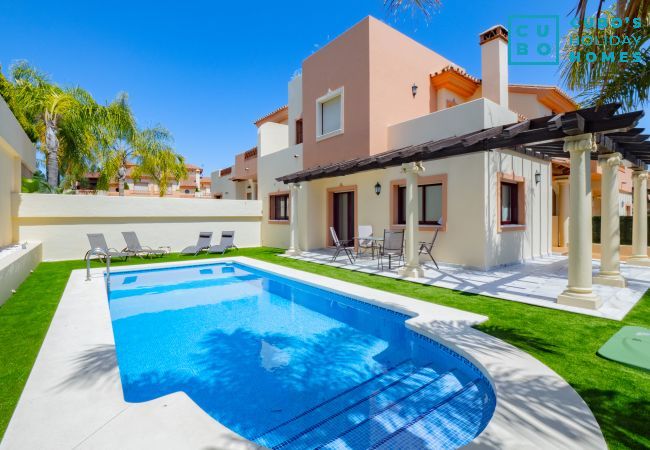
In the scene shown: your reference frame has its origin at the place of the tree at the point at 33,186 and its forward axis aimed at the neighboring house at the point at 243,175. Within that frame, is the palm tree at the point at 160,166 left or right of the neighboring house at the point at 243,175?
left

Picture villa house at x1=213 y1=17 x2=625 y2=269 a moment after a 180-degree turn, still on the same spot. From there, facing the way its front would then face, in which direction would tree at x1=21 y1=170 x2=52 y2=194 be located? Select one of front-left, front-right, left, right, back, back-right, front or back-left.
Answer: back-left

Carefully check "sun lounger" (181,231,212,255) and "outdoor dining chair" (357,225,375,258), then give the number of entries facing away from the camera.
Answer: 0

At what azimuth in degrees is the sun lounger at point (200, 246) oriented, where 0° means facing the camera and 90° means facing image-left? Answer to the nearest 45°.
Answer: approximately 45°

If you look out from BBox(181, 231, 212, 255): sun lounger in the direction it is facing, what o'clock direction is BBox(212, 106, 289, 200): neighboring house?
The neighboring house is roughly at 5 o'clock from the sun lounger.

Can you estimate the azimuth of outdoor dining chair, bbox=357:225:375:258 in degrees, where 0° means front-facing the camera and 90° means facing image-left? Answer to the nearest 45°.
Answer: approximately 0°

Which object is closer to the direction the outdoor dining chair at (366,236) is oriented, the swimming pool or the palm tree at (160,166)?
the swimming pool

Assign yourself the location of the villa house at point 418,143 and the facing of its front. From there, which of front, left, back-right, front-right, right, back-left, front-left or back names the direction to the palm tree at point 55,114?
front-right

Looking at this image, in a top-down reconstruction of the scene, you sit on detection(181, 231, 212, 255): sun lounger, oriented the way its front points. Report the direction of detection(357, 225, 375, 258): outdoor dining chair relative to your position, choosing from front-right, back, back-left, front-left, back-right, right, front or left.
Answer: left

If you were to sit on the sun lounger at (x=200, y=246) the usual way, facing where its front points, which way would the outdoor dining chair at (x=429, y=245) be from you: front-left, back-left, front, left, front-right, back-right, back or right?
left

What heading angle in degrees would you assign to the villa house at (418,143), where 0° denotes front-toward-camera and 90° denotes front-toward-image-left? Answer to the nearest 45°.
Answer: approximately 45°

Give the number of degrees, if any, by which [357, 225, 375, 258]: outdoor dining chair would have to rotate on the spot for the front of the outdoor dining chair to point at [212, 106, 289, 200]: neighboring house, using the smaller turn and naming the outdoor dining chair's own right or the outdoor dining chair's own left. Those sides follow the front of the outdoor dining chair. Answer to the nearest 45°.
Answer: approximately 135° to the outdoor dining chair's own right

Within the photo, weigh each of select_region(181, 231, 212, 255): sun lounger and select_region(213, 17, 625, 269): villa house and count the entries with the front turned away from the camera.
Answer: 0
